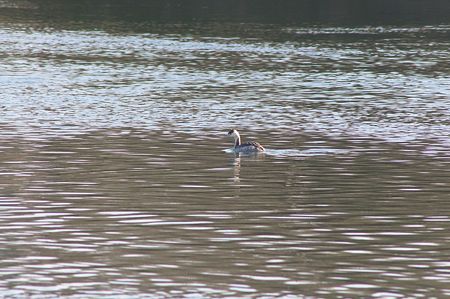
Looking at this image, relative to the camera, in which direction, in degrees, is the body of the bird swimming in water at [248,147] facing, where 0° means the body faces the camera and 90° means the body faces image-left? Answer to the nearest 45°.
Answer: approximately 90°
